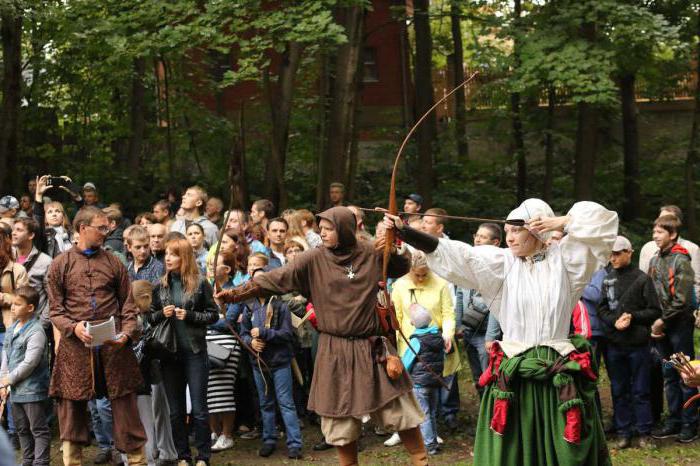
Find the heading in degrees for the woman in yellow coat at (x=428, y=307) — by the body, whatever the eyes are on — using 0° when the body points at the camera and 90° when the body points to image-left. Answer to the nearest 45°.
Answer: approximately 0°

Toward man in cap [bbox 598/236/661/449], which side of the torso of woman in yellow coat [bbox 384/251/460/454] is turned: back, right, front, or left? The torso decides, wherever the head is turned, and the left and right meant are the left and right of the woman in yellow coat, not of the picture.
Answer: left

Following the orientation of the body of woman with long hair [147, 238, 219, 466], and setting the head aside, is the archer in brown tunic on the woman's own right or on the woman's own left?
on the woman's own left

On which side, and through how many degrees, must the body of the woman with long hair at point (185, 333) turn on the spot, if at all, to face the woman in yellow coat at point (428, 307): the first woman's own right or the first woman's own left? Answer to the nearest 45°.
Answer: approximately 135° to the first woman's own left

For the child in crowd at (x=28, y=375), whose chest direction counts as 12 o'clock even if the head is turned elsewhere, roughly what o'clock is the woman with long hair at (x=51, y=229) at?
The woman with long hair is roughly at 5 o'clock from the child in crowd.

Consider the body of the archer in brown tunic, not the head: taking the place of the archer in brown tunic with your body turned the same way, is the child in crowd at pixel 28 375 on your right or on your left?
on your right
